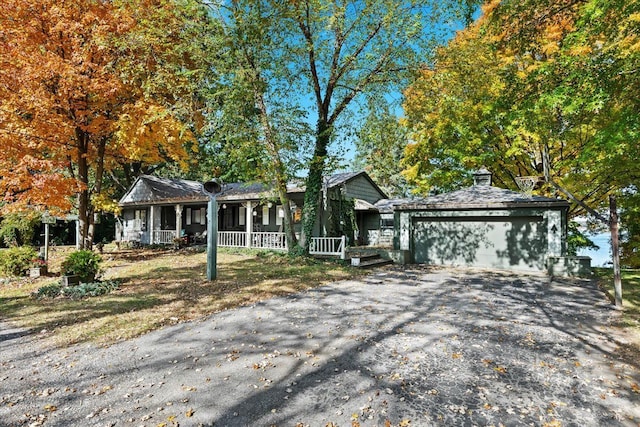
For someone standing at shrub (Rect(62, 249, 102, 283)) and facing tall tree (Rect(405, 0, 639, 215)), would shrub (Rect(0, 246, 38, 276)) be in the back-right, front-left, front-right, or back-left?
back-left

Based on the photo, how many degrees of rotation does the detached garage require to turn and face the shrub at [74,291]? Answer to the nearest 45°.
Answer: approximately 45° to its right

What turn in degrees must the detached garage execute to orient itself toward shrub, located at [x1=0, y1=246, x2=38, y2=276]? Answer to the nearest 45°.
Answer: approximately 45° to its right

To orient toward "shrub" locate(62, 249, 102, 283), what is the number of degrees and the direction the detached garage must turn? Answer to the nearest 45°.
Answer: approximately 45° to its right

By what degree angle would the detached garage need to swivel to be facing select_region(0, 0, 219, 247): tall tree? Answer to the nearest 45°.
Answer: approximately 45° to its right

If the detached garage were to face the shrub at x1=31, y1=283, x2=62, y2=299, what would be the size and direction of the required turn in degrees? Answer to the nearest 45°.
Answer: approximately 45° to its right

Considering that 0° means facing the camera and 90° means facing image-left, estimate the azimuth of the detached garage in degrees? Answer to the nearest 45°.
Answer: approximately 0°

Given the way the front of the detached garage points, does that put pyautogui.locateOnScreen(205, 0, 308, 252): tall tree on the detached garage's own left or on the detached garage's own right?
on the detached garage's own right

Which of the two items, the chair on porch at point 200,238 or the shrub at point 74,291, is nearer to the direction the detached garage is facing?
the shrub
